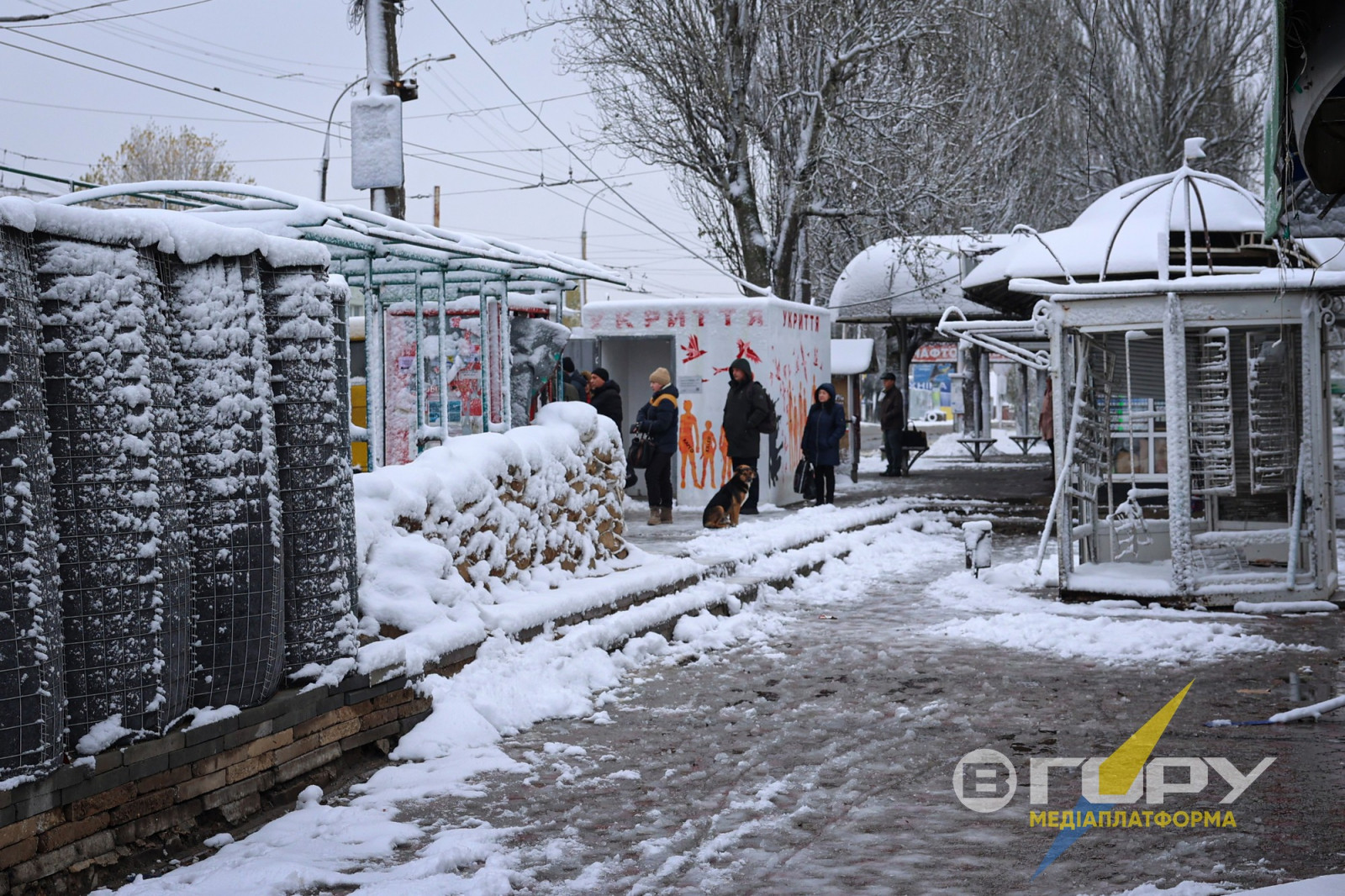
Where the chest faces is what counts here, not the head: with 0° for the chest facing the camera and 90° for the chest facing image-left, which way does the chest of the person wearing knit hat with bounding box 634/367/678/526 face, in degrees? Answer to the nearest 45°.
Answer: approximately 90°

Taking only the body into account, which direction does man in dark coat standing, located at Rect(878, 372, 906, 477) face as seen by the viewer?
to the viewer's left

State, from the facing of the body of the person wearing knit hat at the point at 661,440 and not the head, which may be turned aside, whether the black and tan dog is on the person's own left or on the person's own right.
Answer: on the person's own left

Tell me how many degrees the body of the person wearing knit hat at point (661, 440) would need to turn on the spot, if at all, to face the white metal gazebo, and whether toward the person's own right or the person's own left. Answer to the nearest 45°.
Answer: approximately 135° to the person's own left

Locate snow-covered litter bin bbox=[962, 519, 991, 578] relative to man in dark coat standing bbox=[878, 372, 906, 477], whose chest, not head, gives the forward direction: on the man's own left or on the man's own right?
on the man's own left
